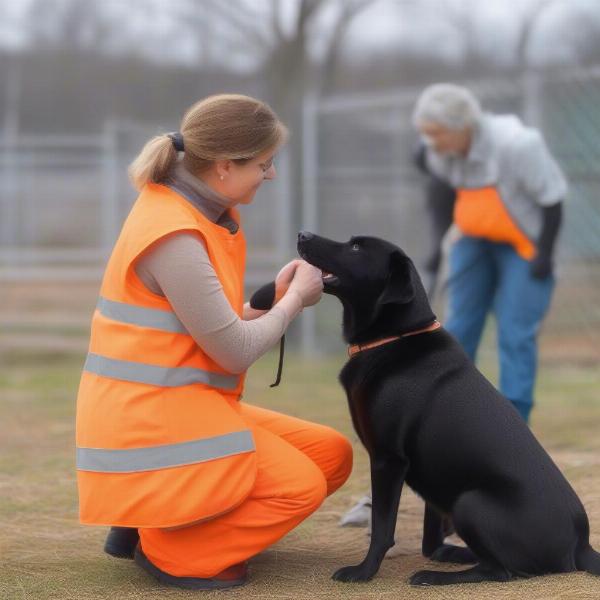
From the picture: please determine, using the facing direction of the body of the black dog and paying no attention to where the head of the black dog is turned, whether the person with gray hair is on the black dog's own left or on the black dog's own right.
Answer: on the black dog's own right

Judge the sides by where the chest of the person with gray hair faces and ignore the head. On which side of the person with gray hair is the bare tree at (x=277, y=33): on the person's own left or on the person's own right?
on the person's own right

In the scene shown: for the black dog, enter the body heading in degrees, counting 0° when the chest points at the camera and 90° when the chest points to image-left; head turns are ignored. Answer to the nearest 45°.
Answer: approximately 90°

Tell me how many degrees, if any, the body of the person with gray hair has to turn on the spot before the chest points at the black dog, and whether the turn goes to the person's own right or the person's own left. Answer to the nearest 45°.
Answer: approximately 45° to the person's own left

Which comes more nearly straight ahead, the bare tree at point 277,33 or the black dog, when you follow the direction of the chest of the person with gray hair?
the black dog

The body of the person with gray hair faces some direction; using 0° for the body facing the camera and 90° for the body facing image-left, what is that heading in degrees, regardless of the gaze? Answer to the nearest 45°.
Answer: approximately 45°

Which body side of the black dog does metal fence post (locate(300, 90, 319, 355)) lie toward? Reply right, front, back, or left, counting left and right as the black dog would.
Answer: right
